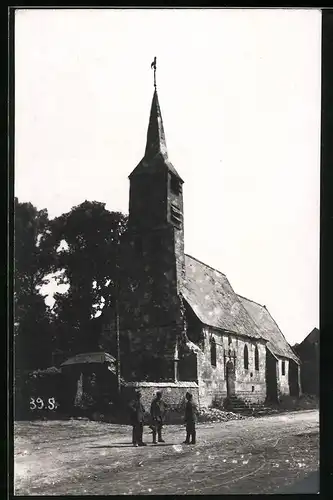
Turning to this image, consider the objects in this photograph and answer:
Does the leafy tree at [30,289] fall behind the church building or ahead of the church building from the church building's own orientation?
ahead
